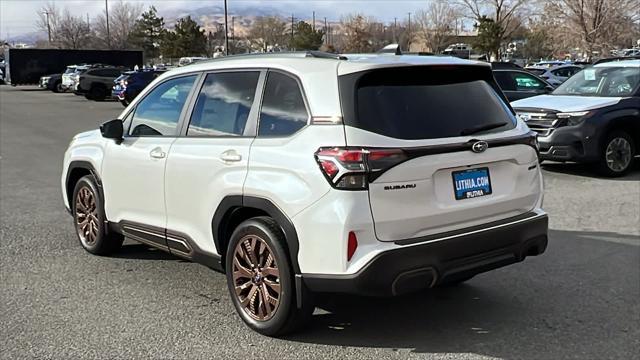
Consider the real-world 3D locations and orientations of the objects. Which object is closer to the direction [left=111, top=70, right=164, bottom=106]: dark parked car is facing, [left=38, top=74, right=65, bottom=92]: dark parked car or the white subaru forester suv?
the white subaru forester suv

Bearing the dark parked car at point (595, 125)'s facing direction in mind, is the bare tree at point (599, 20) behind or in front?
behind
